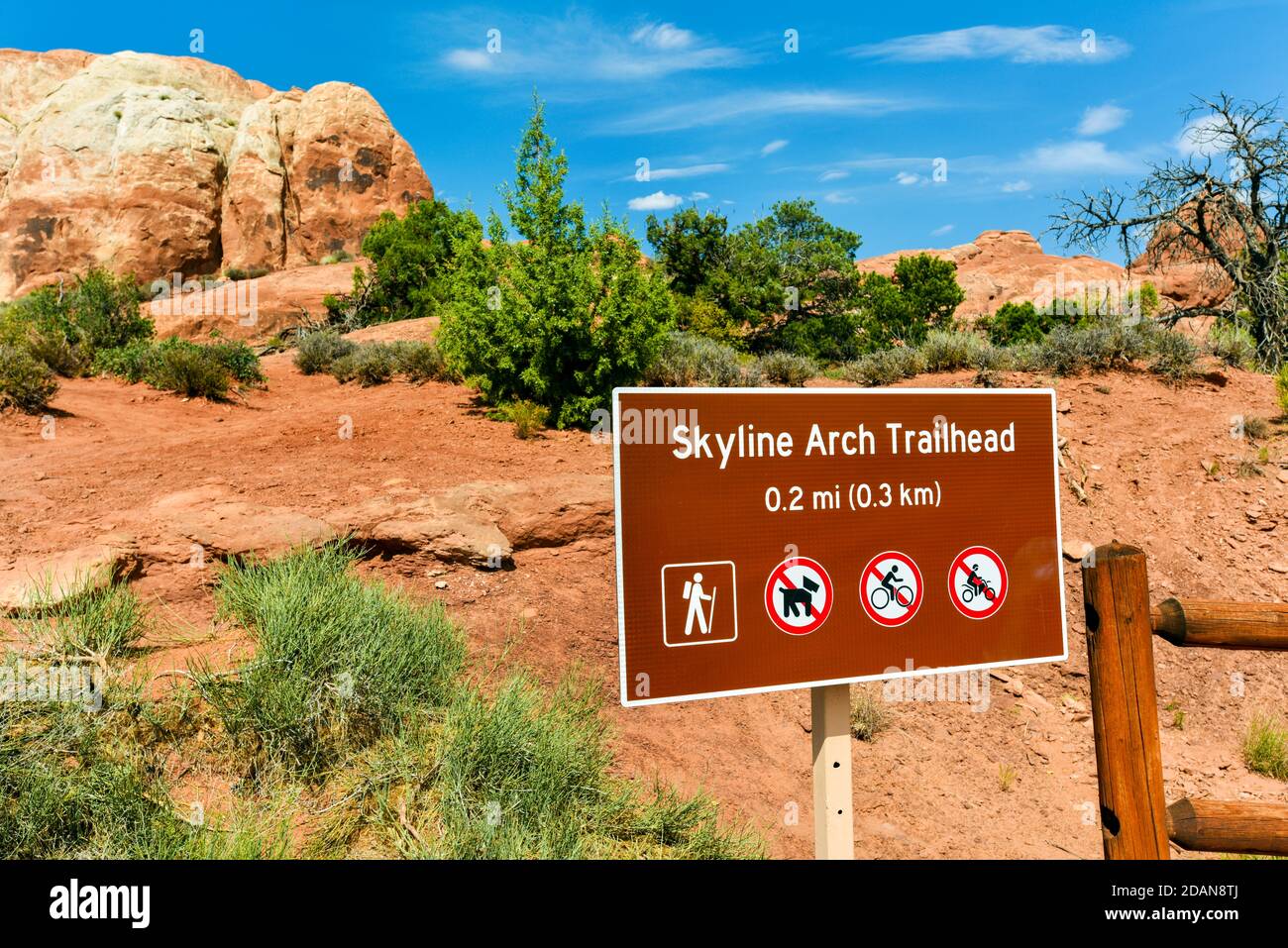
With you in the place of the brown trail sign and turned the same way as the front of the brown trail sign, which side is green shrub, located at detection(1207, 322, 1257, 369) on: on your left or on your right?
on your left

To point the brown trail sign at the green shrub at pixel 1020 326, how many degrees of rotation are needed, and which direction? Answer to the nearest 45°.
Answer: approximately 135° to its left

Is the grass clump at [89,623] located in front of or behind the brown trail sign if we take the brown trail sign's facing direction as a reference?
behind

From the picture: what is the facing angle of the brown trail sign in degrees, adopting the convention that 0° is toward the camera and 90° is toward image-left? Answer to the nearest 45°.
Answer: approximately 315°

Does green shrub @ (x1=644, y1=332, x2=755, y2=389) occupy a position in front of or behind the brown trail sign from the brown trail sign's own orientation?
behind

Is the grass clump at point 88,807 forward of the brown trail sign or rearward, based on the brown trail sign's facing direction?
rearward

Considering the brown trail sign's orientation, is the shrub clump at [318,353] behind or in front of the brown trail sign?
behind

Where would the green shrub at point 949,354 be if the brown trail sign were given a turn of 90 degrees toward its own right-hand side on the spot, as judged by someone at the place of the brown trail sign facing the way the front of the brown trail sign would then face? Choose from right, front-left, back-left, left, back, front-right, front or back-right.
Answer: back-right
